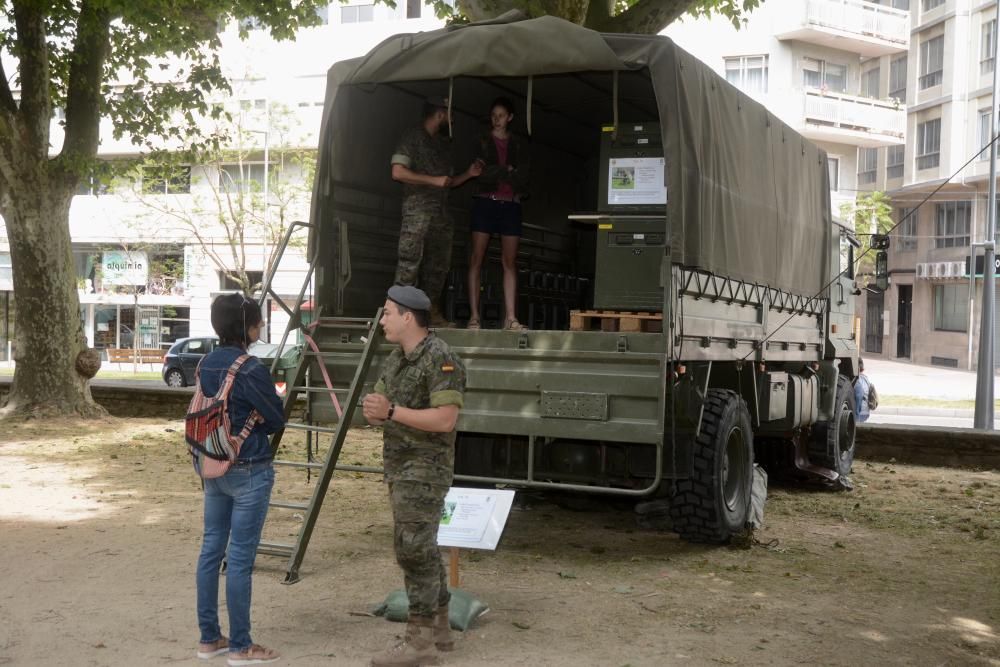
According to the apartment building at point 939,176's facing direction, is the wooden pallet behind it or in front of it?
in front

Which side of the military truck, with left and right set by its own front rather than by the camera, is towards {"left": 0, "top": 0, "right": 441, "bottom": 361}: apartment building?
left

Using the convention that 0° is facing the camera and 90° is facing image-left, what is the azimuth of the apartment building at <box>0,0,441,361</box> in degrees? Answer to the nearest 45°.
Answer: approximately 0°

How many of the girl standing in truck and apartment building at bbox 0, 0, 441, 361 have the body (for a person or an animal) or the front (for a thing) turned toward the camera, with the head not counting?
2

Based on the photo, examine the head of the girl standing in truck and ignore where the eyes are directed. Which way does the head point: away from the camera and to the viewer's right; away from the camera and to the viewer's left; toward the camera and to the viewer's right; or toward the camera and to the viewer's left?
toward the camera and to the viewer's left

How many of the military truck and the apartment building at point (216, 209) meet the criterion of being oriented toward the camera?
1

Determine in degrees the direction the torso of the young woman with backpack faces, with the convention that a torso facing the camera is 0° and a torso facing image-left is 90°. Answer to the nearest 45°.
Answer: approximately 225°

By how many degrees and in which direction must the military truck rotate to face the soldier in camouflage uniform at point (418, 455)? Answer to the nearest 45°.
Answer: approximately 135° to its right

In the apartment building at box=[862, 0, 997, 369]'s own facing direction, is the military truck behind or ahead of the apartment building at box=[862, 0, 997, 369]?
ahead

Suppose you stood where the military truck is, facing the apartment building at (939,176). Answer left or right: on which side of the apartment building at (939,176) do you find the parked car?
left

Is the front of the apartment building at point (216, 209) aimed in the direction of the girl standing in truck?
yes

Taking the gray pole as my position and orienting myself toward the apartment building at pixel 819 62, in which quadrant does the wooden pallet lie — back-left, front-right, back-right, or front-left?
back-left

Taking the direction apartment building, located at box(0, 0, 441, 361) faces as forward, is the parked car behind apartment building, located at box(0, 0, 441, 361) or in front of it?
in front

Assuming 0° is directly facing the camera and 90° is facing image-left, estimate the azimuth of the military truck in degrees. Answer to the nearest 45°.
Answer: approximately 225°

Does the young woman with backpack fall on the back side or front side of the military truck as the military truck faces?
on the back side
